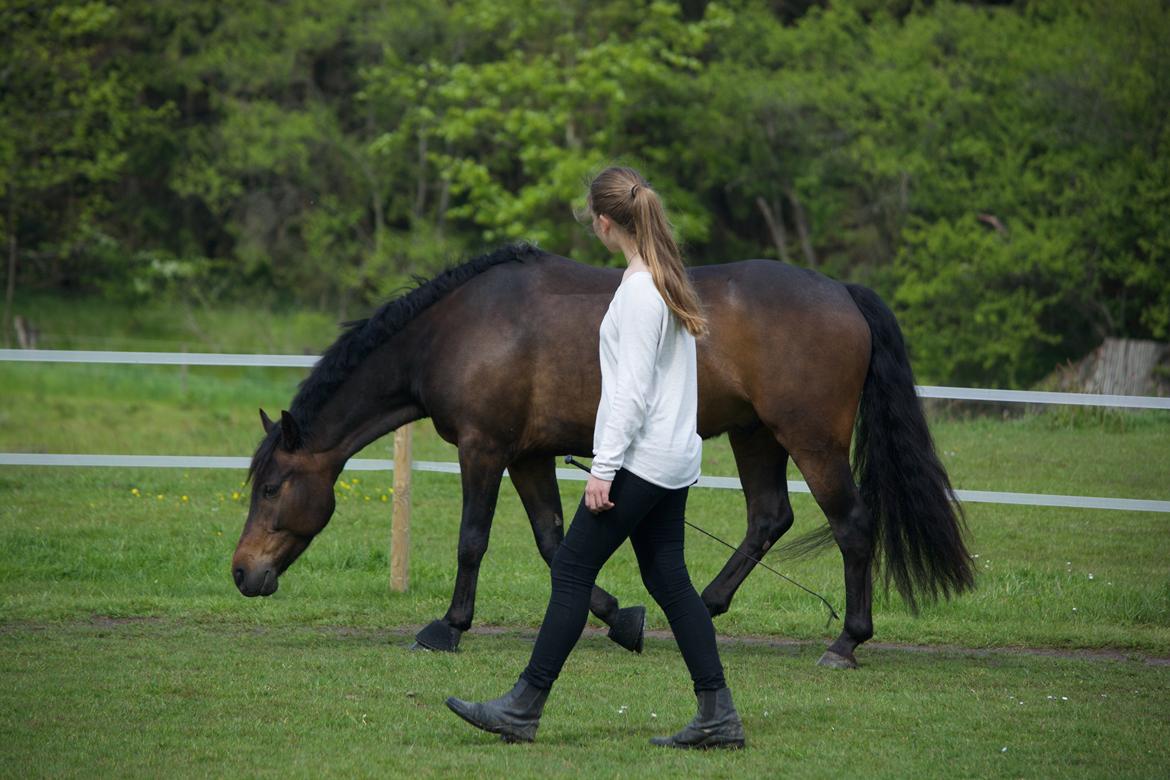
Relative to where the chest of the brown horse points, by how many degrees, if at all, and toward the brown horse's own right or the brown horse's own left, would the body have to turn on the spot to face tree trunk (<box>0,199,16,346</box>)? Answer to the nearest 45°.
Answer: approximately 45° to the brown horse's own right

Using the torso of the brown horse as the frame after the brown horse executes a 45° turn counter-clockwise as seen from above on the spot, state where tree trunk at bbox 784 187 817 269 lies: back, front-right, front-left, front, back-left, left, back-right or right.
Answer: back-right

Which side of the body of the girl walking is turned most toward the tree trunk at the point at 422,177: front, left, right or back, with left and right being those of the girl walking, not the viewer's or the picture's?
right

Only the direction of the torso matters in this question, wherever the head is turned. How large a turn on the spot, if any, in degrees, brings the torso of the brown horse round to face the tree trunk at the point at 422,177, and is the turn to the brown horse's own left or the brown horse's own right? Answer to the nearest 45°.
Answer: approximately 90° to the brown horse's own right

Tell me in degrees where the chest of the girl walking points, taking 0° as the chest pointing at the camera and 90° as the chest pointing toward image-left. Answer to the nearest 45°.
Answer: approximately 90°

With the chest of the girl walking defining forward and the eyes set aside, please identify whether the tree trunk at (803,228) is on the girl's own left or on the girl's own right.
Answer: on the girl's own right

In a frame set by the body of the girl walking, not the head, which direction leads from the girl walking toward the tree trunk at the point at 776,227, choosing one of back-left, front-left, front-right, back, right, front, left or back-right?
right

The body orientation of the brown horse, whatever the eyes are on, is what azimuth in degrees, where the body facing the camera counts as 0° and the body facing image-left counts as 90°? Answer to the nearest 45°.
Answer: approximately 90°

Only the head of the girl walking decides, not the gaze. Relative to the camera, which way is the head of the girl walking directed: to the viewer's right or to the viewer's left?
to the viewer's left

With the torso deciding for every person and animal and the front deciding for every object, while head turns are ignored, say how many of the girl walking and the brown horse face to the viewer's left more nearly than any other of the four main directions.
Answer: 2

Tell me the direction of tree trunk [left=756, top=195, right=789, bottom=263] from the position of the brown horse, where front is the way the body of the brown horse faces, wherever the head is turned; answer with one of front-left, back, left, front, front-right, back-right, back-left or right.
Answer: right
